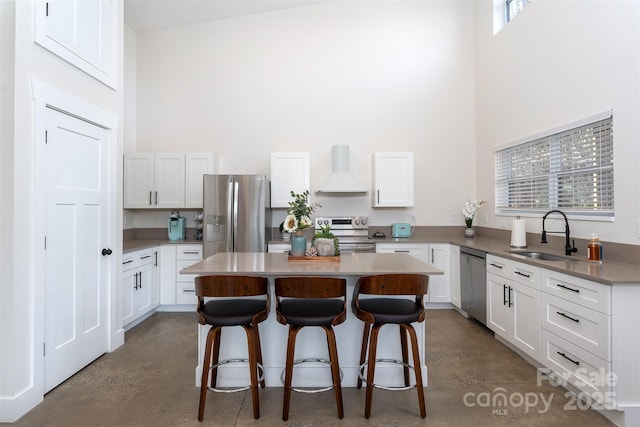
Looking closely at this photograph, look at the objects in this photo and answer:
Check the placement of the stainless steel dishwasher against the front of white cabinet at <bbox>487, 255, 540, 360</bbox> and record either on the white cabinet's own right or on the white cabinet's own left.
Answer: on the white cabinet's own right

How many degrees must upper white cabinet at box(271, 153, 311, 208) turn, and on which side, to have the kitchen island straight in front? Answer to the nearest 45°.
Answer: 0° — it already faces it

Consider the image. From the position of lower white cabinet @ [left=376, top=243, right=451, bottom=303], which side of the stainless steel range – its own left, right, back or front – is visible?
left

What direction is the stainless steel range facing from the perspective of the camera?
toward the camera

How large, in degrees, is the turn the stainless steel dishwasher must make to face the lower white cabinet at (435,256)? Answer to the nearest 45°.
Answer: approximately 90° to its right

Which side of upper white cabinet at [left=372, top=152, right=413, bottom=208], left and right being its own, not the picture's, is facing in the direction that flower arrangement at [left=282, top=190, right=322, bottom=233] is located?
front

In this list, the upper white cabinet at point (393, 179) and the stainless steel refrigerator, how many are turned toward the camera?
2

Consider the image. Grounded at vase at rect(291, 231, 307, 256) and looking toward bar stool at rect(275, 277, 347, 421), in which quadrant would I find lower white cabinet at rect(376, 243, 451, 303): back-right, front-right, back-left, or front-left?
back-left

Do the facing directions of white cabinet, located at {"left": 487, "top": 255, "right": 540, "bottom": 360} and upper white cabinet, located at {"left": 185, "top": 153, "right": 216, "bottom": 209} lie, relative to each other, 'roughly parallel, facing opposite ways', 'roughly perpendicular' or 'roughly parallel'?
roughly perpendicular

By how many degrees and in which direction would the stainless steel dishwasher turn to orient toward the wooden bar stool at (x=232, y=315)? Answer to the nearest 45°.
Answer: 0° — it already faces it

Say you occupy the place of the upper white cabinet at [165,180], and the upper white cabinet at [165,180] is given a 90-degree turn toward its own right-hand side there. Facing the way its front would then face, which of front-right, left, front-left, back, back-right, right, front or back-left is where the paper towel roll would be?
back-left

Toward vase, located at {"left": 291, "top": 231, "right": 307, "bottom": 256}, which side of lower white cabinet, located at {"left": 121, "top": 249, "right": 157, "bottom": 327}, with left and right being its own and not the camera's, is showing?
front

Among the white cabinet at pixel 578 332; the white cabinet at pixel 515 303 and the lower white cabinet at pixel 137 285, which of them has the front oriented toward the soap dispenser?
the lower white cabinet

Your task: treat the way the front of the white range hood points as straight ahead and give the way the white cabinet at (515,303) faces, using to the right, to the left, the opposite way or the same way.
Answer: to the right

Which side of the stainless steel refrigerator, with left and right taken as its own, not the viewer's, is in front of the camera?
front

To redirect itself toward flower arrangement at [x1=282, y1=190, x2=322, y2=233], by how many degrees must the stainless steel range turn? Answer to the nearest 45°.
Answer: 0° — it already faces it

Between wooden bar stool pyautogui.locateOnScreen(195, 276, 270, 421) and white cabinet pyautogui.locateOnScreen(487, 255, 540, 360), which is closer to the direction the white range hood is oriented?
the wooden bar stool
